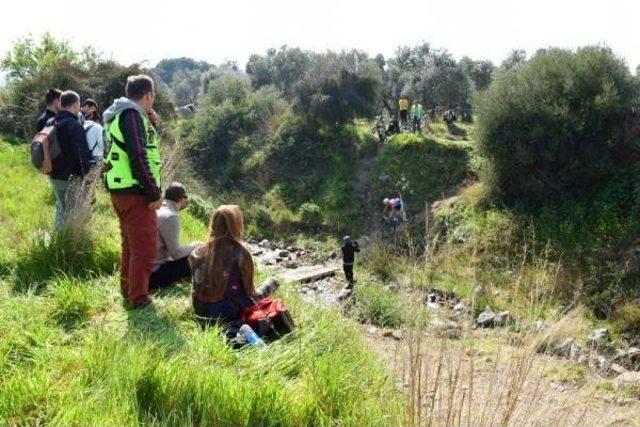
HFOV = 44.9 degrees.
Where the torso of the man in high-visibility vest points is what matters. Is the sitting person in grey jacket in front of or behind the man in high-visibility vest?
in front

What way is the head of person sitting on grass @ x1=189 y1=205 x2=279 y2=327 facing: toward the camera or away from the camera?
away from the camera

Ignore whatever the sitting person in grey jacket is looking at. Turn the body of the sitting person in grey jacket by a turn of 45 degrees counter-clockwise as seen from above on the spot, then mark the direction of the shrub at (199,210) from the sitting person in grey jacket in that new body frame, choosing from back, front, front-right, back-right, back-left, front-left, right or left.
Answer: front

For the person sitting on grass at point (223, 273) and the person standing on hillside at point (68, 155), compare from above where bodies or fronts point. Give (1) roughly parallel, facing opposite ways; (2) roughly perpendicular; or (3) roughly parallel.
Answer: roughly parallel

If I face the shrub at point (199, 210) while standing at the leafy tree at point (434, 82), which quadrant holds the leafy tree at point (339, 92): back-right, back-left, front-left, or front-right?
front-right

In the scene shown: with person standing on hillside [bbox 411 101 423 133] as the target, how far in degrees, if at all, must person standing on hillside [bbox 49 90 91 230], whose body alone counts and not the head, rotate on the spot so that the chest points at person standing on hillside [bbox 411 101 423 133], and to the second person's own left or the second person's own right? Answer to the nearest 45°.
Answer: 0° — they already face them

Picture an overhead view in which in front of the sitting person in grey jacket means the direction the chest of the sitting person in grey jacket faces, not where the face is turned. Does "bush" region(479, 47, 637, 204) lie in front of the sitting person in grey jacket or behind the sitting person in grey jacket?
in front

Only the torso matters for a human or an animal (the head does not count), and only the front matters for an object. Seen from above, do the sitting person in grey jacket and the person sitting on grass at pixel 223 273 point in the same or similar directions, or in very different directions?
same or similar directions

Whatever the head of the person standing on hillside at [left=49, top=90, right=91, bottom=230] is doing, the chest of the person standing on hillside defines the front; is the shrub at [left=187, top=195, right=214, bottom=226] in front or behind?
in front

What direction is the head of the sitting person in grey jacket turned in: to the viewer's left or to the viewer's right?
to the viewer's right

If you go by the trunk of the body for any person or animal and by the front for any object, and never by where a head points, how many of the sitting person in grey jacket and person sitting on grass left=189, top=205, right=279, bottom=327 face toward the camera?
0

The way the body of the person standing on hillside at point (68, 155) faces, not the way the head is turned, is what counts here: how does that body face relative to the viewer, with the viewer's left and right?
facing away from the viewer and to the right of the viewer

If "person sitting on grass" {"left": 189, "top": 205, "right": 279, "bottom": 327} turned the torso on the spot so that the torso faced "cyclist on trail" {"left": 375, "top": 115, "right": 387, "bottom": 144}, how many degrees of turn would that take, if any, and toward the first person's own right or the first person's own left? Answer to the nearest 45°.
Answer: approximately 45° to the first person's own left

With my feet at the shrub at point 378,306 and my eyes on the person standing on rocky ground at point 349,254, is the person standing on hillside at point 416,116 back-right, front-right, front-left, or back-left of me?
front-right

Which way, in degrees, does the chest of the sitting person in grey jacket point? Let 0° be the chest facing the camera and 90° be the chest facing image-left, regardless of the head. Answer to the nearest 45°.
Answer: approximately 225°
